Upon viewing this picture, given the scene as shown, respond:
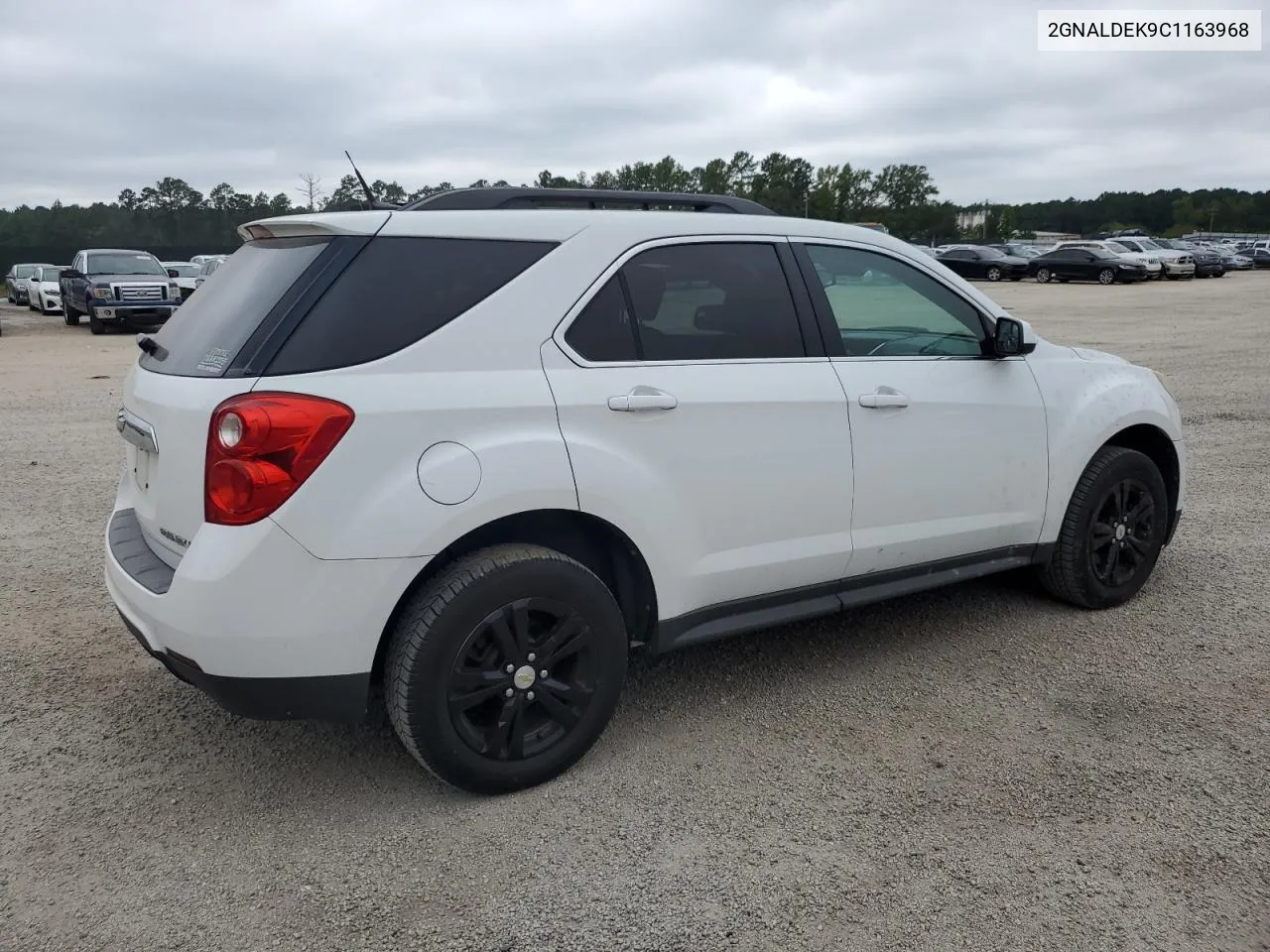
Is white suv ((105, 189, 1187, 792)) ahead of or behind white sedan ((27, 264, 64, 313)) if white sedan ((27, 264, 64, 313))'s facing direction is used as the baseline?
ahead

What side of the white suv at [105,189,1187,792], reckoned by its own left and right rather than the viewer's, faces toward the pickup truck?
left

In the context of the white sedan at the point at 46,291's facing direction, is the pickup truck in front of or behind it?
in front

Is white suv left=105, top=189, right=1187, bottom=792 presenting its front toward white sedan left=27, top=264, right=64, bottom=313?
no

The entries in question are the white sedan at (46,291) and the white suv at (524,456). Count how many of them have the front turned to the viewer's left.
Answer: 0

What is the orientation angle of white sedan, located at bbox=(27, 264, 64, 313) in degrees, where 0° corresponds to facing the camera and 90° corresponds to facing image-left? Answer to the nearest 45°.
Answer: approximately 315°

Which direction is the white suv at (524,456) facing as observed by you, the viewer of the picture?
facing away from the viewer and to the right of the viewer
